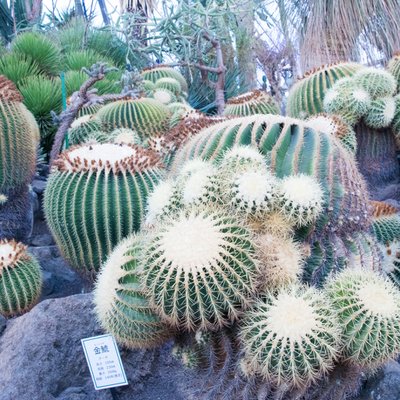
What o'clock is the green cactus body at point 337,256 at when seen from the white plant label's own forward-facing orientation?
The green cactus body is roughly at 9 o'clock from the white plant label.

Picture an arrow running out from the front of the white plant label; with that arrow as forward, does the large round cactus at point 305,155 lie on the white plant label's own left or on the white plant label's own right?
on the white plant label's own left

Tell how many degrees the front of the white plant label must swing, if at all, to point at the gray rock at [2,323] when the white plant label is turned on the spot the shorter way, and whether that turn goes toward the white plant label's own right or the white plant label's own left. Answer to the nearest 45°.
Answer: approximately 135° to the white plant label's own right

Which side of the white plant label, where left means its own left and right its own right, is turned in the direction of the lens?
front

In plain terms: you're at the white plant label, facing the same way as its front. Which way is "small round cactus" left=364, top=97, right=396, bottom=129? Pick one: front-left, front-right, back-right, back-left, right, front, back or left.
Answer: back-left

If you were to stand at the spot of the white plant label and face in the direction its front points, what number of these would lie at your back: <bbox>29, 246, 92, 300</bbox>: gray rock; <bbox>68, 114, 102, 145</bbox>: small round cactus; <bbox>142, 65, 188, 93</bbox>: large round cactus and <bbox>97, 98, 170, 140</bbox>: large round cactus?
4

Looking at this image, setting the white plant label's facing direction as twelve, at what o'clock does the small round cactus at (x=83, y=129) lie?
The small round cactus is roughly at 6 o'clock from the white plant label.

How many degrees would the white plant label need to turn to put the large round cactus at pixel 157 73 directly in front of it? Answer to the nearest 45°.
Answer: approximately 180°

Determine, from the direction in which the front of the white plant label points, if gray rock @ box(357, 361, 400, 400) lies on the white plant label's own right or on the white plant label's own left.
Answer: on the white plant label's own left

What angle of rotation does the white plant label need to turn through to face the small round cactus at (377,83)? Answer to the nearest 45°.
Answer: approximately 135° to its left
